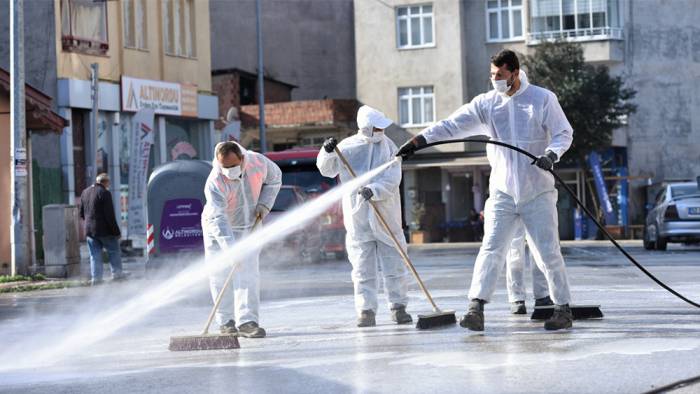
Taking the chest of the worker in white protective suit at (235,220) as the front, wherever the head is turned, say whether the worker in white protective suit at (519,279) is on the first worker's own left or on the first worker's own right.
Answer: on the first worker's own left

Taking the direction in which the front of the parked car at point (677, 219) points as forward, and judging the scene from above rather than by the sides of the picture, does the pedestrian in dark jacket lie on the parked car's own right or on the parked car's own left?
on the parked car's own left

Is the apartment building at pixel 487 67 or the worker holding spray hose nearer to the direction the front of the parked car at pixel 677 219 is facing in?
the apartment building

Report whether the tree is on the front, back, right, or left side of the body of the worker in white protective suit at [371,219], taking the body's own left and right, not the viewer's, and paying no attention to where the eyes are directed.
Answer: back

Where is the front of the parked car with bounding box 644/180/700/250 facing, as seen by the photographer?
facing away from the viewer and to the left of the viewer

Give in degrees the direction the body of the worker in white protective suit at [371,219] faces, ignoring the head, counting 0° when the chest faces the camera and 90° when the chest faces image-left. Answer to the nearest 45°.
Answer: approximately 0°

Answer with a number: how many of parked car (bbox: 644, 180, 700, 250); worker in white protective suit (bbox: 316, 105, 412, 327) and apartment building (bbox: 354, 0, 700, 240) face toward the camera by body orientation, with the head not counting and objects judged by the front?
2

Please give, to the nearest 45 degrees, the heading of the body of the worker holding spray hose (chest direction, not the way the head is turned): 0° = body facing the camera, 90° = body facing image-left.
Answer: approximately 45°

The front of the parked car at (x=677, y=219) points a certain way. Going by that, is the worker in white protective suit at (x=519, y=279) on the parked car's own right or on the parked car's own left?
on the parked car's own left

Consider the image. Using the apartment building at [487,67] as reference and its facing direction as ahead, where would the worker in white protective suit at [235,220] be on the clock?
The worker in white protective suit is roughly at 12 o'clock from the apartment building.
